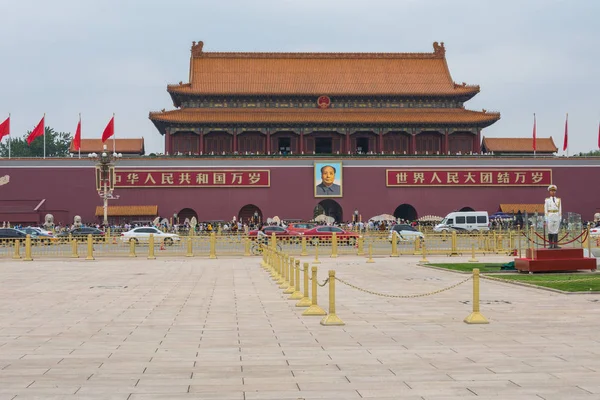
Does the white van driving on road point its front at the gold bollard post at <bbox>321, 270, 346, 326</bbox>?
no

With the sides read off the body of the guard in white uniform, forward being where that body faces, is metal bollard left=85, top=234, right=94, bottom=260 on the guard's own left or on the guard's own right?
on the guard's own right

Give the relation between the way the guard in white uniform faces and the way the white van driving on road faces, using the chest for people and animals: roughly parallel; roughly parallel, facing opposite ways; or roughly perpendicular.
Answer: roughly perpendicular

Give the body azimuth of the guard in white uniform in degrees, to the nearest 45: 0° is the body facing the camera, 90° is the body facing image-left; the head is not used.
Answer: approximately 0°

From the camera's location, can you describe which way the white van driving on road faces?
facing to the left of the viewer

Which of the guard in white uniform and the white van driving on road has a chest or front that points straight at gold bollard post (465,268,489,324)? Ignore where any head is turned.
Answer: the guard in white uniform

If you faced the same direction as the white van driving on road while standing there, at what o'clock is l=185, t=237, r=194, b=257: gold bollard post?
The gold bollard post is roughly at 10 o'clock from the white van driving on road.

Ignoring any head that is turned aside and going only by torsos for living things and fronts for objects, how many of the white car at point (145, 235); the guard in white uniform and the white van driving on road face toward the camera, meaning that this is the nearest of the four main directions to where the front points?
1

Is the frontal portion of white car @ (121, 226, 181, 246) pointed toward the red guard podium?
no
